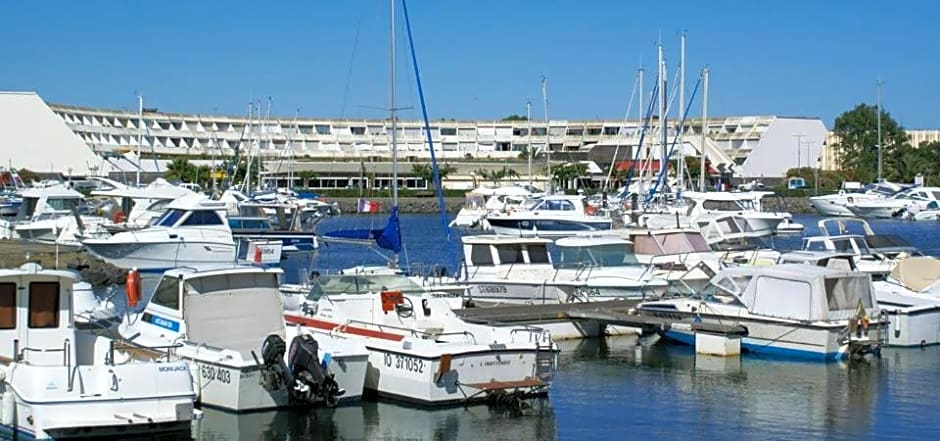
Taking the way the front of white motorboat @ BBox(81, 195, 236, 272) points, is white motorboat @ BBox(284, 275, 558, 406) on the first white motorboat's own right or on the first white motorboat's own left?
on the first white motorboat's own left

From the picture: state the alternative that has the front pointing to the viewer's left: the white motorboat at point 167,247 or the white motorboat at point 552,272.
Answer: the white motorboat at point 167,247

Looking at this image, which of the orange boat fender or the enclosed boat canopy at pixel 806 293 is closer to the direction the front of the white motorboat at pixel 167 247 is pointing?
the orange boat fender

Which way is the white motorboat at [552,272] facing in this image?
to the viewer's right

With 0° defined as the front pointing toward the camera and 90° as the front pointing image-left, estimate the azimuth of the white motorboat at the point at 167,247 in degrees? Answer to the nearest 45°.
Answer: approximately 90°

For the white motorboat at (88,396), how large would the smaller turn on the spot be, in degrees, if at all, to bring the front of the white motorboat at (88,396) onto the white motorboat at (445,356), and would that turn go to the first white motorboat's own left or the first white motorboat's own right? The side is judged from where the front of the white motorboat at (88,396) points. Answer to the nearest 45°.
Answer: approximately 135° to the first white motorboat's own right

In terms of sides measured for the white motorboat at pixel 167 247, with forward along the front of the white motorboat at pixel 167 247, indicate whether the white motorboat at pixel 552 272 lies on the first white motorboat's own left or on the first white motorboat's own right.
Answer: on the first white motorboat's own left

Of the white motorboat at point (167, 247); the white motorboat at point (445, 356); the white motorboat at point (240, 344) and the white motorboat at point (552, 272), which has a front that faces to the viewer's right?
the white motorboat at point (552, 272)

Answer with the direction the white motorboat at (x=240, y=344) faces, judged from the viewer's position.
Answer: facing away from the viewer and to the left of the viewer

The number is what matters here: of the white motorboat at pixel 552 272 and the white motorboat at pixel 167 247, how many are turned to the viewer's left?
1

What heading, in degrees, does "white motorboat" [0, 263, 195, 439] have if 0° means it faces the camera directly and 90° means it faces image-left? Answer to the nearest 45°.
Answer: approximately 135°
